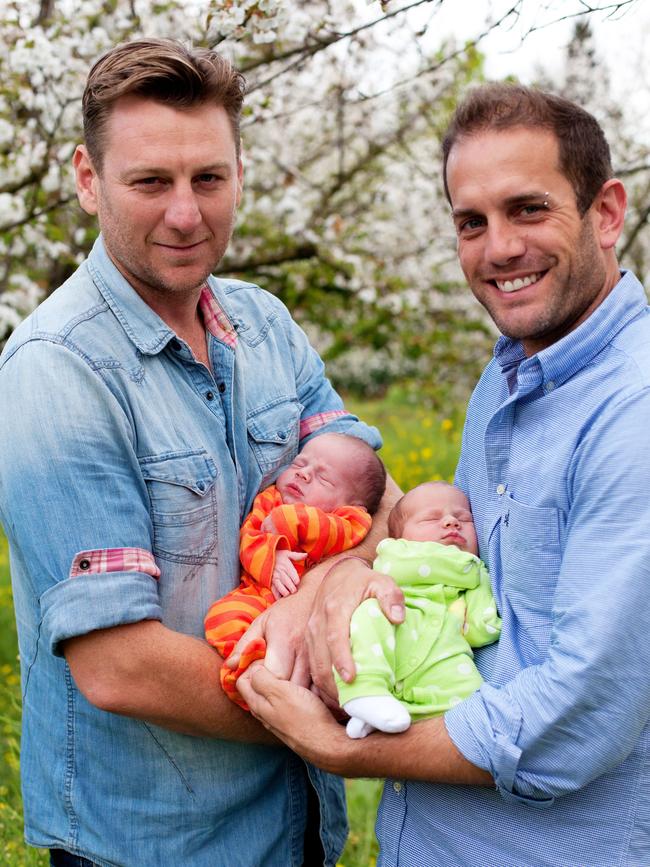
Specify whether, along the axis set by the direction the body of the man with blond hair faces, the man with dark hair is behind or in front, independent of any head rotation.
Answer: in front

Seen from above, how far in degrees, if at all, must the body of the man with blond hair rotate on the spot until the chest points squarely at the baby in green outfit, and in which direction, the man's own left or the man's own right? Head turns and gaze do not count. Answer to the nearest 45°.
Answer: approximately 45° to the man's own left

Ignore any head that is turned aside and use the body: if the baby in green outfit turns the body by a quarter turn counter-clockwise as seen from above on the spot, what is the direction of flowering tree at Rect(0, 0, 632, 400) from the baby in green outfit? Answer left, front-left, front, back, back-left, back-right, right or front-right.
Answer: left

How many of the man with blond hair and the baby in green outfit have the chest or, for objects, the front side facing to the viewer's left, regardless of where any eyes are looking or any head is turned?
0

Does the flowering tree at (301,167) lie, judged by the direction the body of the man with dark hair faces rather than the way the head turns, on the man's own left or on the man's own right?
on the man's own right

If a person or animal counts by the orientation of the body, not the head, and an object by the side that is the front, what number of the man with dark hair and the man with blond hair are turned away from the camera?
0

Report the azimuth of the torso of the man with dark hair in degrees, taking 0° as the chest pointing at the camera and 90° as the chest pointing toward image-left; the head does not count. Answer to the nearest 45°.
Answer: approximately 45°

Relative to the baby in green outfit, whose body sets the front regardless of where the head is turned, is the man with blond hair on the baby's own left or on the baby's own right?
on the baby's own right

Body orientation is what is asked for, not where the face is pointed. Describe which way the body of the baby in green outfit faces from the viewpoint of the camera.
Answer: toward the camera

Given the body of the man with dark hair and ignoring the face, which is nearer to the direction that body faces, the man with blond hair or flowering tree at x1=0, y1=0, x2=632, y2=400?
the man with blond hair
